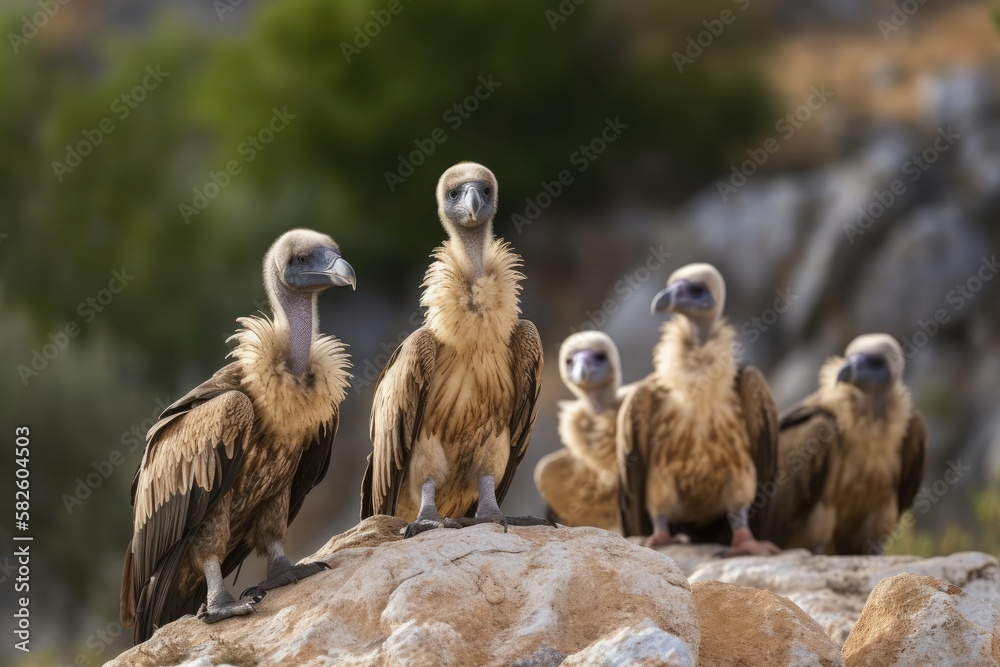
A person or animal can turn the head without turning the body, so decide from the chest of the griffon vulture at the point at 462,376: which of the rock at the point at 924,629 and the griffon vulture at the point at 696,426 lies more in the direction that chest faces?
the rock

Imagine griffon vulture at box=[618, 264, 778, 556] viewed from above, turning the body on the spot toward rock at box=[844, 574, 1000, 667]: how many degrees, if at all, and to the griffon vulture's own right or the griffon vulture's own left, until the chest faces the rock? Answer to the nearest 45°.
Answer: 0° — it already faces it

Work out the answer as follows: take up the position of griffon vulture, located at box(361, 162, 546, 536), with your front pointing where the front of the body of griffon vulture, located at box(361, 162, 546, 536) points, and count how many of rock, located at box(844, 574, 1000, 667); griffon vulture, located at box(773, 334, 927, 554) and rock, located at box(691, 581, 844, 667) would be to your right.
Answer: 0

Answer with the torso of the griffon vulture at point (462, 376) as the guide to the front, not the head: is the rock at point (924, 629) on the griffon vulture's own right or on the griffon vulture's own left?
on the griffon vulture's own left

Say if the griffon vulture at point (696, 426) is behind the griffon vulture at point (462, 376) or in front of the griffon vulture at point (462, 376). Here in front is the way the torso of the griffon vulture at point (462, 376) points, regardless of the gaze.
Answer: behind

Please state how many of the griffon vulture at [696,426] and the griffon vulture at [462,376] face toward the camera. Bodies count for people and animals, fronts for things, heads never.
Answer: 2

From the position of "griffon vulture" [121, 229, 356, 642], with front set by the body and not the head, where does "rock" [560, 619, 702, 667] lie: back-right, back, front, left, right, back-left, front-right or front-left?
front

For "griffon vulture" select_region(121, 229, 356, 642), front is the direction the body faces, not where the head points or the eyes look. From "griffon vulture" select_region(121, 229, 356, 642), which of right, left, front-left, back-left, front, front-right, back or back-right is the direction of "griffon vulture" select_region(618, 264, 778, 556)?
left

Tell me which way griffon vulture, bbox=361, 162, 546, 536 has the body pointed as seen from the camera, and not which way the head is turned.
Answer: toward the camera

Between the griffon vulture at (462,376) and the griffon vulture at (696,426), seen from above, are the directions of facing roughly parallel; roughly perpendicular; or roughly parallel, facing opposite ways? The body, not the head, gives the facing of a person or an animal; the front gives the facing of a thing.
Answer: roughly parallel

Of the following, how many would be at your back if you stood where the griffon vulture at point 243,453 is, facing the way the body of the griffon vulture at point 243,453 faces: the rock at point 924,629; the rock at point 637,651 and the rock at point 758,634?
0

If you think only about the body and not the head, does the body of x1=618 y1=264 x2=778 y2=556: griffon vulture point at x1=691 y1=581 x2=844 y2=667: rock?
yes
